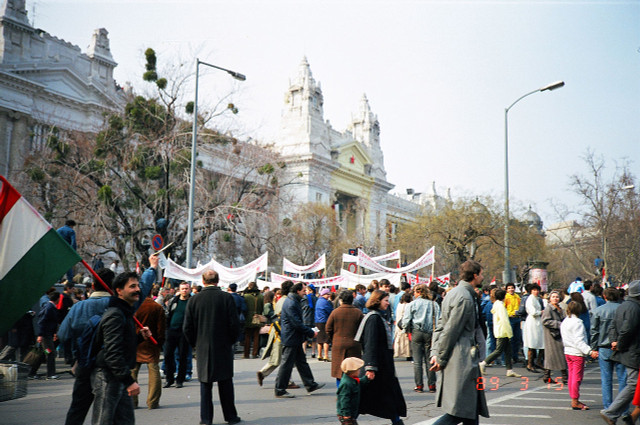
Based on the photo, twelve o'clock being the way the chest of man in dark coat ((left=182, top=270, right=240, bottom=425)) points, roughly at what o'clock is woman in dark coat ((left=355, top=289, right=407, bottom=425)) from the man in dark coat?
The woman in dark coat is roughly at 4 o'clock from the man in dark coat.

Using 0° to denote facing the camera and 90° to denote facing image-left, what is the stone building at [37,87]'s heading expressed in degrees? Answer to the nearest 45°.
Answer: approximately 315°

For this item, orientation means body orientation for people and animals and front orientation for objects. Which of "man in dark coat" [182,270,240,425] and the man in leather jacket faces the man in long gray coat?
the man in leather jacket

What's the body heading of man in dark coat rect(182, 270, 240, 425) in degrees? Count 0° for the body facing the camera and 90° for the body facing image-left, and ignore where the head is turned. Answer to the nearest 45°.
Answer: approximately 180°

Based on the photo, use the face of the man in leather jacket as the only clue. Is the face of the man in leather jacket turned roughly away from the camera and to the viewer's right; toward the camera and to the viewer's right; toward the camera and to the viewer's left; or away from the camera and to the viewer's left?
toward the camera and to the viewer's right
